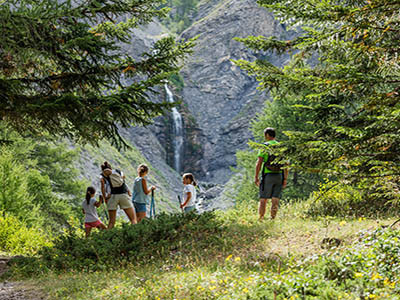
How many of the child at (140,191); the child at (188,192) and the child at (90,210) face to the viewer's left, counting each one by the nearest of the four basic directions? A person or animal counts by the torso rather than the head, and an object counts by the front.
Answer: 1

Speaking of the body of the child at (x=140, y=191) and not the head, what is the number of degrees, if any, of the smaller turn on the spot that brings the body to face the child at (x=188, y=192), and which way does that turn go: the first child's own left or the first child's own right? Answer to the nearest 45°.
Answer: approximately 45° to the first child's own right

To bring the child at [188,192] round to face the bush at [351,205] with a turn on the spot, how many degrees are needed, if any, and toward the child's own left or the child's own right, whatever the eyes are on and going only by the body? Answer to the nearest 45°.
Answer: approximately 180°

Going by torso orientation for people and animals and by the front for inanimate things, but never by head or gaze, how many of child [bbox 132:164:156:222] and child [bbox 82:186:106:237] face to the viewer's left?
0

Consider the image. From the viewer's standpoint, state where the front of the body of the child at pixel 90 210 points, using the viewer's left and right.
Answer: facing away from the viewer and to the right of the viewer

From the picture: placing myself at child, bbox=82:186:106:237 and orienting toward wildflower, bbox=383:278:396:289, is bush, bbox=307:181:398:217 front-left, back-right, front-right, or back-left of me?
front-left

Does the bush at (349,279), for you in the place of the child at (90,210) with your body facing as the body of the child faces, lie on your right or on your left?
on your right

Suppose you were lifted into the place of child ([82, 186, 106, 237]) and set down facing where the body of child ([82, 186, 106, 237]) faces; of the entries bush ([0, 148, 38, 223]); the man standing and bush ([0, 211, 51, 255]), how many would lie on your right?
1

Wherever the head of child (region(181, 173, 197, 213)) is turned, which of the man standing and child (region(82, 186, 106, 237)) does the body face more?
the child

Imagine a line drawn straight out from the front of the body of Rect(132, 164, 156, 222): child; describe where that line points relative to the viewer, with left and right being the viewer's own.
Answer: facing away from the viewer and to the right of the viewer

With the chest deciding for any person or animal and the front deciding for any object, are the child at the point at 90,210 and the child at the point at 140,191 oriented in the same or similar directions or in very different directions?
same or similar directions

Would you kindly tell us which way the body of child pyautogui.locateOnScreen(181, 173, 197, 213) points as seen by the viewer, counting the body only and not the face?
to the viewer's left
